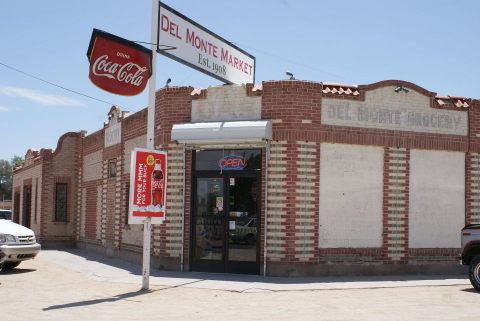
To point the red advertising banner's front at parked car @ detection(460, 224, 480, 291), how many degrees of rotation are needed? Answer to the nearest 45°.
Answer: approximately 90° to its left

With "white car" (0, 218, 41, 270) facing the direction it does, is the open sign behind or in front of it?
in front

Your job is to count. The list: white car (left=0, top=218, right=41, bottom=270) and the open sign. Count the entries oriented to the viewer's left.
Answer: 0

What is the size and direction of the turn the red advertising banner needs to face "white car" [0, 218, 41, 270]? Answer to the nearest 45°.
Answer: approximately 135° to its right

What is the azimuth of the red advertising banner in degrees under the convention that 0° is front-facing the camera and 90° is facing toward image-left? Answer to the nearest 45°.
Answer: approximately 0°

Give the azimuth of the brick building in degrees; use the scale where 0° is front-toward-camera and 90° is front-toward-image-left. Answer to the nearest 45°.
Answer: approximately 0°

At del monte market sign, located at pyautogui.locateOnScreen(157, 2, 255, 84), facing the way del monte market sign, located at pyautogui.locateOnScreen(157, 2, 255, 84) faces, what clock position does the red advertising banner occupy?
The red advertising banner is roughly at 2 o'clock from the del monte market sign.

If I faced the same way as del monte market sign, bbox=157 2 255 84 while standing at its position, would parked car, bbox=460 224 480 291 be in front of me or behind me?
in front
